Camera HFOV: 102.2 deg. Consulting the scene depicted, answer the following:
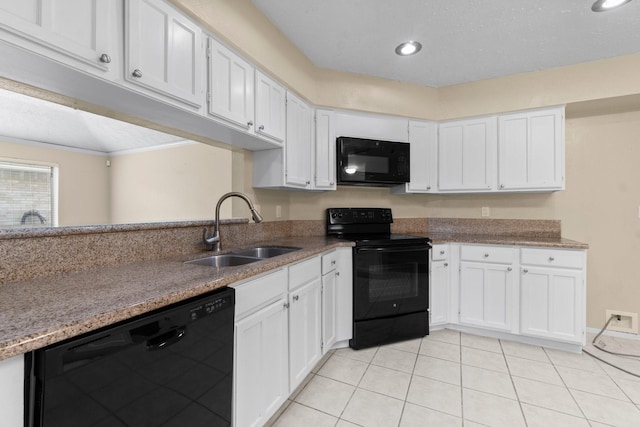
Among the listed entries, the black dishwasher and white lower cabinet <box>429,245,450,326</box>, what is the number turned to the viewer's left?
0

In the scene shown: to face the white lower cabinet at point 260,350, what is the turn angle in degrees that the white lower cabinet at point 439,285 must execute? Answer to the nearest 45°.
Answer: approximately 90° to its right

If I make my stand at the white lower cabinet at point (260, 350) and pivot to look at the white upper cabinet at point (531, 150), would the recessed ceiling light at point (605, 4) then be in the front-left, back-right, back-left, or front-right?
front-right

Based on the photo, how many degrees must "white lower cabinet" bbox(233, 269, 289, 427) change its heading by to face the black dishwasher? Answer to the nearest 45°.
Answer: approximately 90° to its right

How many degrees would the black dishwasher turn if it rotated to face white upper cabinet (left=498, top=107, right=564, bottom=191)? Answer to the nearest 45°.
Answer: approximately 45° to its left

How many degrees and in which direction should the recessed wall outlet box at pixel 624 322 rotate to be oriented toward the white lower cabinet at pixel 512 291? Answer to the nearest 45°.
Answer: approximately 45° to its right

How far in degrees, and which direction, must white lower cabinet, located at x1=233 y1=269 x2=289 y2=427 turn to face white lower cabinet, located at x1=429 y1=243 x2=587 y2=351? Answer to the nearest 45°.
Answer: approximately 45° to its left

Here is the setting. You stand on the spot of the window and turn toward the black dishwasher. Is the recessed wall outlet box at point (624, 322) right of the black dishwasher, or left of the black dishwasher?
left

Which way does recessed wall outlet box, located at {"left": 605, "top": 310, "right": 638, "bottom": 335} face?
toward the camera

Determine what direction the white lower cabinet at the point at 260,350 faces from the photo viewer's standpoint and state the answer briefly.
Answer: facing the viewer and to the right of the viewer

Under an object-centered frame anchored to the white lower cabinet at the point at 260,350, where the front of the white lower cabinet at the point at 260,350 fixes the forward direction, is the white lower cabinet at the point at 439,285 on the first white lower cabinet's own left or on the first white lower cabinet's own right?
on the first white lower cabinet's own left

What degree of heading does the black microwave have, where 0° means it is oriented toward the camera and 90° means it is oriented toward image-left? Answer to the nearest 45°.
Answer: approximately 315°
